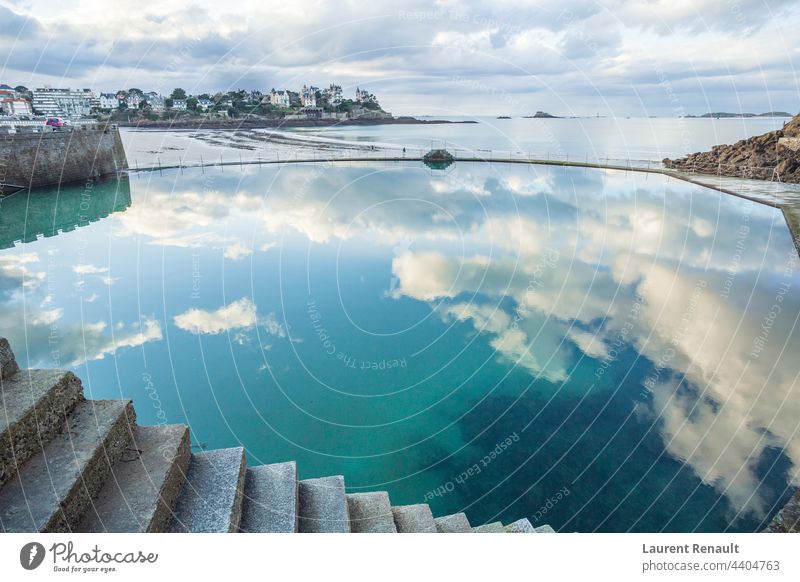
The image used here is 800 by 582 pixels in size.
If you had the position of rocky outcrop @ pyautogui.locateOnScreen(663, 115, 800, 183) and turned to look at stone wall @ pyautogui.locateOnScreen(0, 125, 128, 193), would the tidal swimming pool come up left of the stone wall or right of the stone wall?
left

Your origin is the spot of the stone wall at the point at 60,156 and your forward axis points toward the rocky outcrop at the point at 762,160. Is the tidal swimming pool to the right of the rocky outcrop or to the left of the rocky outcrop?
right

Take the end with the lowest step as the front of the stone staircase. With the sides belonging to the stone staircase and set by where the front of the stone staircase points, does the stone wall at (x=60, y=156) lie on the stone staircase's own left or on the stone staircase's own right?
on the stone staircase's own left

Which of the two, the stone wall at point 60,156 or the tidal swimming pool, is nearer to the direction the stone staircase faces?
the tidal swimming pool
